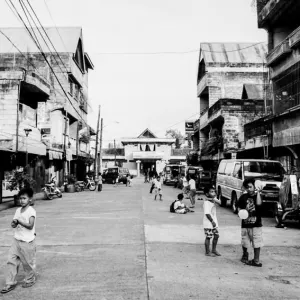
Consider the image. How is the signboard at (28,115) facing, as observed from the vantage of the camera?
facing the viewer and to the right of the viewer

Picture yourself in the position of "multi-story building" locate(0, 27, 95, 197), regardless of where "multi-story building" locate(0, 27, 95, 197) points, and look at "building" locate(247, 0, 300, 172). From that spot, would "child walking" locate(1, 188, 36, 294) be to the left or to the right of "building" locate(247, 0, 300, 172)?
right

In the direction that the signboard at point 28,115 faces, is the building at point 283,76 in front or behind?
in front

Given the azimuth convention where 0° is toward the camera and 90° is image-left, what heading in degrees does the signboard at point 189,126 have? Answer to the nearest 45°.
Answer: approximately 0°

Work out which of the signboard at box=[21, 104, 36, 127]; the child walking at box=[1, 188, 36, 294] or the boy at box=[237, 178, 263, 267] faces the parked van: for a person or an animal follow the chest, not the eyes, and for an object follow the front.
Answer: the signboard

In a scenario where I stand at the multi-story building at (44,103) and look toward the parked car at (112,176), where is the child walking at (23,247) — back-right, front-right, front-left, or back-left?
back-right

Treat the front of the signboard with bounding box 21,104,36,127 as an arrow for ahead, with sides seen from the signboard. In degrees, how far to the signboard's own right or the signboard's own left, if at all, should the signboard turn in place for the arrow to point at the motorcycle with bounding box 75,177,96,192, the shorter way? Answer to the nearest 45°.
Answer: approximately 90° to the signboard's own left
